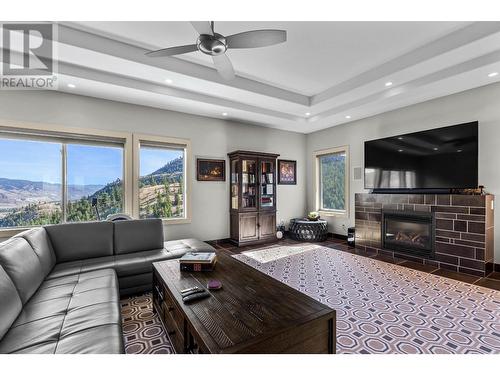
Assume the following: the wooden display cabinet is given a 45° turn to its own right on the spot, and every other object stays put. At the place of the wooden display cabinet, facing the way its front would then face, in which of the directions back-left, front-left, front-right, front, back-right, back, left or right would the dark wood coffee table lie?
front

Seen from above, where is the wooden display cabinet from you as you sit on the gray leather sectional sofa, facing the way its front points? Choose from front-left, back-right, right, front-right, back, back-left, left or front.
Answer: left

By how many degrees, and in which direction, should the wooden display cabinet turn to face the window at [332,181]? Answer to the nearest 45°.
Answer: approximately 45° to its left

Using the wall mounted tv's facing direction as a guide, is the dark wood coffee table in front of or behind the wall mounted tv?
in front

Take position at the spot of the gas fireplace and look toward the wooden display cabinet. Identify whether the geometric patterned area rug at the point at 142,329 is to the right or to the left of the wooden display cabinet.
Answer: left

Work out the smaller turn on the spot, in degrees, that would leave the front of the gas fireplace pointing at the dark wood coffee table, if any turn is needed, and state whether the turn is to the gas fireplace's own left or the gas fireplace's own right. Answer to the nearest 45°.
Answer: approximately 45° to the gas fireplace's own left

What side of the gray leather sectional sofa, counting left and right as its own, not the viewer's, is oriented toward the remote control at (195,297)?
front

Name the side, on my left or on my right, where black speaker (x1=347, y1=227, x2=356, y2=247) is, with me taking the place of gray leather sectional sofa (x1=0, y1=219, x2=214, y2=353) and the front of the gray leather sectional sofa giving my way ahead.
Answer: on my left

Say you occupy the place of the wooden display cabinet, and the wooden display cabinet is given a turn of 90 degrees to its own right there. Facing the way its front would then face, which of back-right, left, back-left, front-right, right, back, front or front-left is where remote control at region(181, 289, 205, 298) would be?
front-left

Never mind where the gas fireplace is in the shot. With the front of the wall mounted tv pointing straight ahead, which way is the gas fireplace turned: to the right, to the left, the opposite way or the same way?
the same way

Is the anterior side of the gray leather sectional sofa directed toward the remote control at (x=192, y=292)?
yes

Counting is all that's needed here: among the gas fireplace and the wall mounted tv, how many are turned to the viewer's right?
0

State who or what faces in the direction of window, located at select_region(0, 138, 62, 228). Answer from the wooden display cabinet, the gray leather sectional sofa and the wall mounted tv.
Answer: the wall mounted tv

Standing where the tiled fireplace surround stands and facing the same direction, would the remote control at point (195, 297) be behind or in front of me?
in front

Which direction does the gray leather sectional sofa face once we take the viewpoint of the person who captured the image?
facing the viewer and to the right of the viewer

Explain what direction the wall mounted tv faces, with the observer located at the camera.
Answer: facing the viewer and to the left of the viewer

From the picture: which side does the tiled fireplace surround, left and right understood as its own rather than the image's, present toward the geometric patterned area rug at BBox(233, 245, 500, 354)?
front

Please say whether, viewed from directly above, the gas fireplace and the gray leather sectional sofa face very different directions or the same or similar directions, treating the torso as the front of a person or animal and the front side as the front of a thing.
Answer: very different directions
